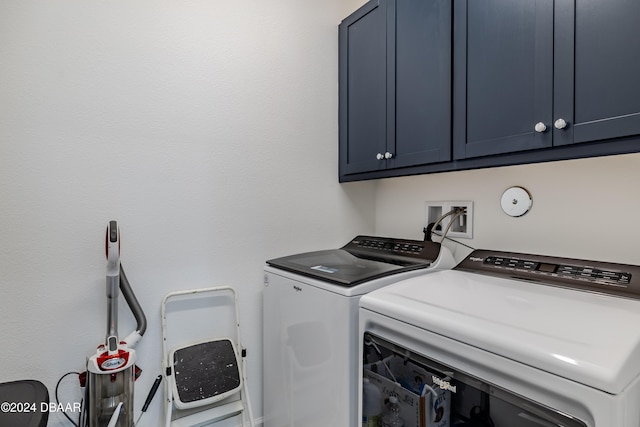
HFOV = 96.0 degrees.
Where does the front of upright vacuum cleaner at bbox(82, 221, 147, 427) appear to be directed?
toward the camera

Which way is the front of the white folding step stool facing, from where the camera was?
facing the viewer

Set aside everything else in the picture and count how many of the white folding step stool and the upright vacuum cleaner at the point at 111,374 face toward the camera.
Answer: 2

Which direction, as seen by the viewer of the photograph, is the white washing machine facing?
facing the viewer and to the left of the viewer

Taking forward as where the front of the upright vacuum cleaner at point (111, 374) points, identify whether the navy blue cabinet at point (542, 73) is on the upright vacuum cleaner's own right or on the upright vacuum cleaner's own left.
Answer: on the upright vacuum cleaner's own left

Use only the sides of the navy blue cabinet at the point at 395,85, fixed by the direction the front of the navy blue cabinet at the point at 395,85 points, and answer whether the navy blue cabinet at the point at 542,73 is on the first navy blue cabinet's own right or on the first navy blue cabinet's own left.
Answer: on the first navy blue cabinet's own left

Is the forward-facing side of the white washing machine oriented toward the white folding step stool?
no

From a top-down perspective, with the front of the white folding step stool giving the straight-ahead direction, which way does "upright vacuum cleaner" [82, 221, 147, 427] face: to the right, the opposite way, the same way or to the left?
the same way
